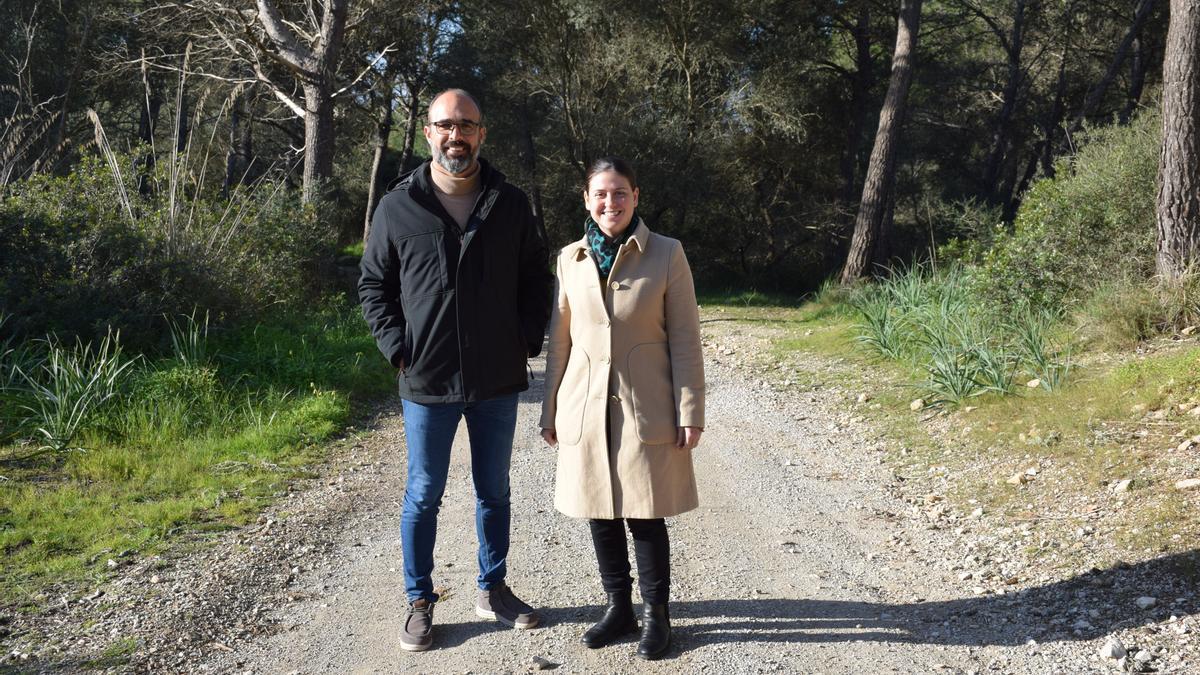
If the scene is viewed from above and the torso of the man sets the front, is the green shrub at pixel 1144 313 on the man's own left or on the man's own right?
on the man's own left

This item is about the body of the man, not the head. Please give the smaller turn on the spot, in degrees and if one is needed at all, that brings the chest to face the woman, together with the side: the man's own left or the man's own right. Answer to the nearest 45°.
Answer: approximately 90° to the man's own left

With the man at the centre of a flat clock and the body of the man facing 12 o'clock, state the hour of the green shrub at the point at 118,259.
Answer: The green shrub is roughly at 5 o'clock from the man.

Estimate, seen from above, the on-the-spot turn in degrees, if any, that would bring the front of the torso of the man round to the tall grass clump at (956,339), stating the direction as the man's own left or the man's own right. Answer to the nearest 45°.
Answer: approximately 135° to the man's own left

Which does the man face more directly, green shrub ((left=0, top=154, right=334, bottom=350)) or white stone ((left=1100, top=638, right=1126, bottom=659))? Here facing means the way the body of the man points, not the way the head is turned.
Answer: the white stone

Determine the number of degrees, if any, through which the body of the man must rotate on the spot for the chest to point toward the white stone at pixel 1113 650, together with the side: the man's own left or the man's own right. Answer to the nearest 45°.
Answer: approximately 90° to the man's own left

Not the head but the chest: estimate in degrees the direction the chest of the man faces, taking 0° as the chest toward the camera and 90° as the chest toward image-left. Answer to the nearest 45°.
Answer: approximately 0°

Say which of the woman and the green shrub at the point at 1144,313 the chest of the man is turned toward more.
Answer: the woman

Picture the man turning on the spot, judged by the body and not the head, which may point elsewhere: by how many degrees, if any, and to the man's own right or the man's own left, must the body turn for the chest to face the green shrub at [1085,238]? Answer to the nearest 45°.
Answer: approximately 135° to the man's own left

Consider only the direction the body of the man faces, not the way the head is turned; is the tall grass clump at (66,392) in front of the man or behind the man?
behind
